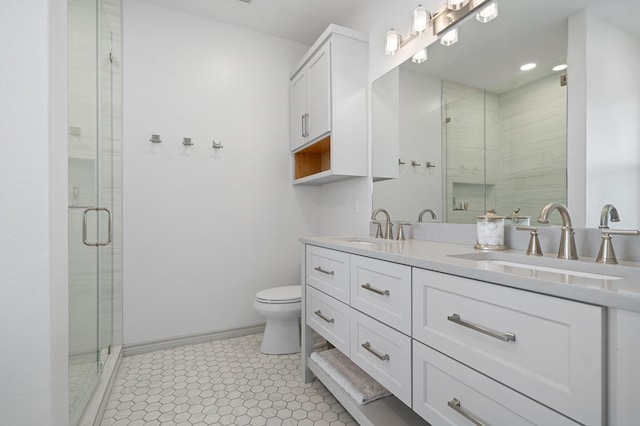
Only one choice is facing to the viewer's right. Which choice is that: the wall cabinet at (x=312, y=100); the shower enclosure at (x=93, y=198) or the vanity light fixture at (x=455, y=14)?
the shower enclosure

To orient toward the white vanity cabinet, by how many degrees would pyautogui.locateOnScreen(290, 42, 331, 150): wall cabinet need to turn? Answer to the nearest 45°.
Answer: approximately 45° to its left

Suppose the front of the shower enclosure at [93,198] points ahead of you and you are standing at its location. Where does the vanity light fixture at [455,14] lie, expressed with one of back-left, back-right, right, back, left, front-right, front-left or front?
front-right

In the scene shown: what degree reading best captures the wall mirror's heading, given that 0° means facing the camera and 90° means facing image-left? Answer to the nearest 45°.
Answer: approximately 45°

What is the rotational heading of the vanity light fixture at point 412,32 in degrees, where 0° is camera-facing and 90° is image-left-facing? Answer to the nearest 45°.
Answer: approximately 45°

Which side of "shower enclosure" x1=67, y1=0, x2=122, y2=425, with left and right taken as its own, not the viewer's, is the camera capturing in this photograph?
right

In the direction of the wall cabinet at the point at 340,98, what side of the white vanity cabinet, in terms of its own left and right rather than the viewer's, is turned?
right

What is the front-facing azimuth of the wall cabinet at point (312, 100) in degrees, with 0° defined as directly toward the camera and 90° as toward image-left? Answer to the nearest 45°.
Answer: approximately 45°
